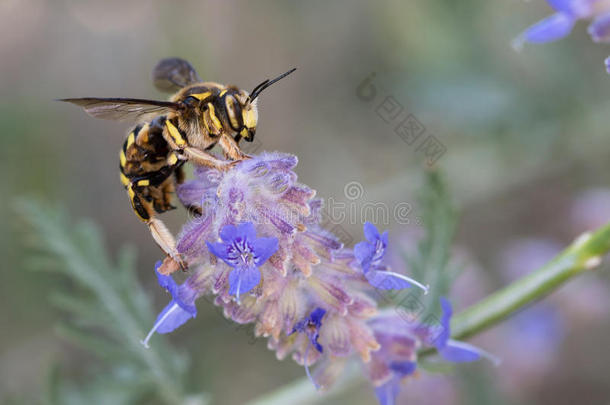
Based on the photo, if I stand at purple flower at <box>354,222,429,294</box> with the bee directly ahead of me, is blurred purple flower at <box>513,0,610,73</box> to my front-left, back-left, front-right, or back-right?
back-right

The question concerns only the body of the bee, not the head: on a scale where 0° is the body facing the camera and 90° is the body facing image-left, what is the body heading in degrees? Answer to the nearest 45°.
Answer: approximately 270°
